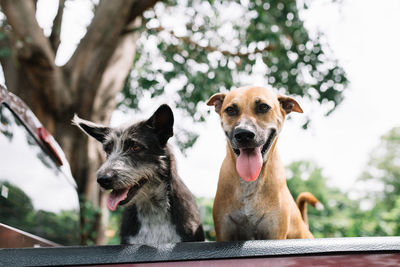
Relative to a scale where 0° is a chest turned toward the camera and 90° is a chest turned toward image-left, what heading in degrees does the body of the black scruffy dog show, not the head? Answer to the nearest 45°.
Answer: approximately 45°

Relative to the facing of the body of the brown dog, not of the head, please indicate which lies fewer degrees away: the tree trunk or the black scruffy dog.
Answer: the black scruffy dog

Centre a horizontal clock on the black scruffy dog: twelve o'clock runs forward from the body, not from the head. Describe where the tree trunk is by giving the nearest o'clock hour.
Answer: The tree trunk is roughly at 4 o'clock from the black scruffy dog.

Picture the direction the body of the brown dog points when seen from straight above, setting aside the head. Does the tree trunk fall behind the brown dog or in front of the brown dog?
behind

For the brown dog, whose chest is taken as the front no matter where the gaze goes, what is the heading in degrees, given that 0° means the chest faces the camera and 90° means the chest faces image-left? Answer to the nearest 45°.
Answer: approximately 0°

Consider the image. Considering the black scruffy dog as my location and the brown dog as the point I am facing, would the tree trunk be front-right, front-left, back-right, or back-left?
back-left

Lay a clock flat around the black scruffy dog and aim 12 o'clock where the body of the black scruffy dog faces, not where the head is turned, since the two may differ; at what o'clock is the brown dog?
The brown dog is roughly at 8 o'clock from the black scruffy dog.

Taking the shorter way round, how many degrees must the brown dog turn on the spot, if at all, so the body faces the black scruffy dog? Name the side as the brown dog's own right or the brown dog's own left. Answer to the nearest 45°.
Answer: approximately 90° to the brown dog's own right
